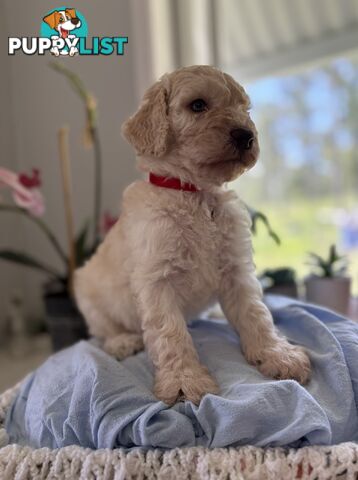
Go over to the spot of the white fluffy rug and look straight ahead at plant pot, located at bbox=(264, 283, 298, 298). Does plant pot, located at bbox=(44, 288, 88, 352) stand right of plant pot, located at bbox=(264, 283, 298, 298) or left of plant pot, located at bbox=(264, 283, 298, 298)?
left

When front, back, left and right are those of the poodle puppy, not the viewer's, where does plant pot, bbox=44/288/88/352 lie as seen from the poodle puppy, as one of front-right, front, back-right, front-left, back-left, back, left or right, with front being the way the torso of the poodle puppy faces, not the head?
back

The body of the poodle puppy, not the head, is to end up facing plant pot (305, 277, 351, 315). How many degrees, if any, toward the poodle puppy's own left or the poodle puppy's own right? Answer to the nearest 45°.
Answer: approximately 90° to the poodle puppy's own left

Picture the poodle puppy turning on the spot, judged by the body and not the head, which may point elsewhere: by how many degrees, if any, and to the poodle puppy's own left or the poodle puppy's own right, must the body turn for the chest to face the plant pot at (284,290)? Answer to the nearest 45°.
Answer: approximately 90° to the poodle puppy's own left

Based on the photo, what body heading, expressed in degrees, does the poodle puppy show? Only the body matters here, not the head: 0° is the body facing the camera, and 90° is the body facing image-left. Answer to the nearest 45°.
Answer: approximately 315°

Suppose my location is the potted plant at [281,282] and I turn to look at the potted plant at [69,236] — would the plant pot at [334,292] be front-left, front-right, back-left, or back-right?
back-left
